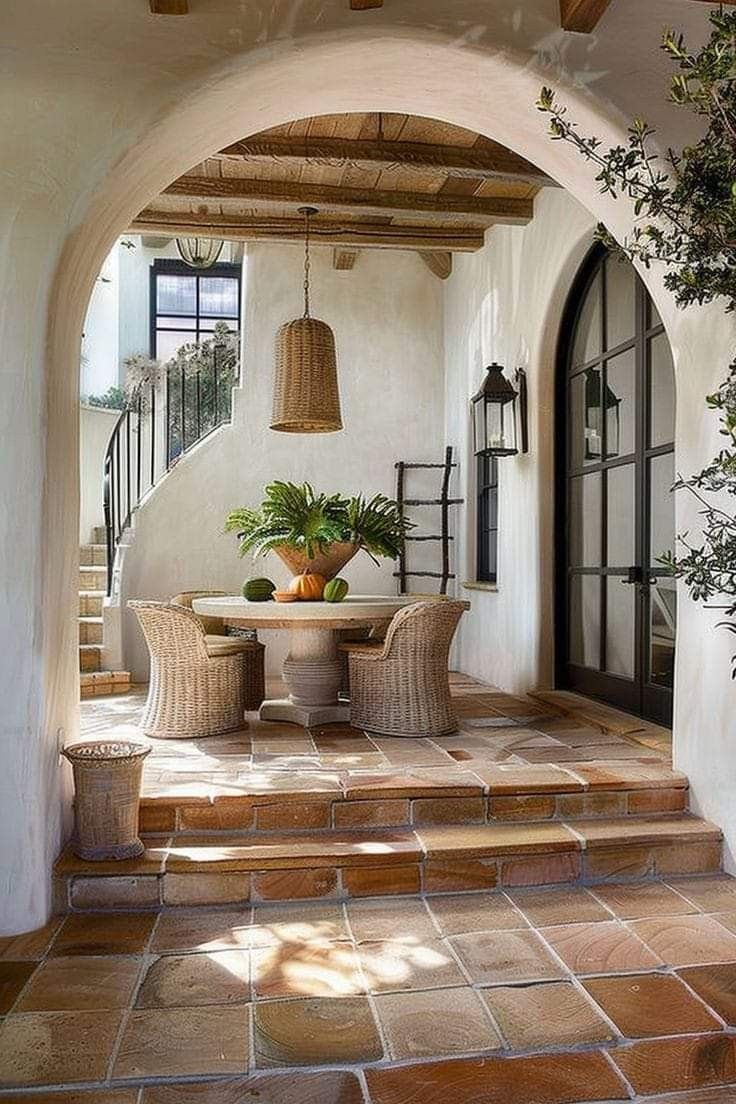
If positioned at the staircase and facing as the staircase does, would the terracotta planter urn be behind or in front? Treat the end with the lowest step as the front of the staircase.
in front

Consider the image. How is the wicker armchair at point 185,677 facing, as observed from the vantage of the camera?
facing away from the viewer and to the right of the viewer

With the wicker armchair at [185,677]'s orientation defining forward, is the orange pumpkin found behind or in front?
in front

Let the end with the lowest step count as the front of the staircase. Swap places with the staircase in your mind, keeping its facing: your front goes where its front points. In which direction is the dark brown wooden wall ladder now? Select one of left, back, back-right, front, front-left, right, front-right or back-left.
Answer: left

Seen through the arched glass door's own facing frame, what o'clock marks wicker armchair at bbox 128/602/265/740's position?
The wicker armchair is roughly at 1 o'clock from the arched glass door.

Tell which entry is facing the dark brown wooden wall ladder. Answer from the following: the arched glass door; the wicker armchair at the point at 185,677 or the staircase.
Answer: the wicker armchair

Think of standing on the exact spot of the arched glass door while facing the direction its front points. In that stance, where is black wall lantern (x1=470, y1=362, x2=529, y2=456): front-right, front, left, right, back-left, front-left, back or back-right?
right

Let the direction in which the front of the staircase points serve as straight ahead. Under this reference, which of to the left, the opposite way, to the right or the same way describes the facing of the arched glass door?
to the right

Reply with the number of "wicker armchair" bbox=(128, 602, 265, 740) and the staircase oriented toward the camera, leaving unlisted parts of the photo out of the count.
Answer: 1

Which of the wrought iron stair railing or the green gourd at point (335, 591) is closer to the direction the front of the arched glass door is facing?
the green gourd

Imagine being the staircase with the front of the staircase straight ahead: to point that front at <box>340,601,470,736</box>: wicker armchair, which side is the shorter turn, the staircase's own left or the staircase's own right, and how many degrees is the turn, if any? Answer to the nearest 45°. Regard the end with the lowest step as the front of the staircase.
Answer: approximately 45° to the staircase's own left

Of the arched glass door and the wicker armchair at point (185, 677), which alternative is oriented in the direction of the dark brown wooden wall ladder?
the wicker armchair

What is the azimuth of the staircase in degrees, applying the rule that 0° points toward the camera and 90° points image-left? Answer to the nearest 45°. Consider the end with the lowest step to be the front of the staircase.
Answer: approximately 0°

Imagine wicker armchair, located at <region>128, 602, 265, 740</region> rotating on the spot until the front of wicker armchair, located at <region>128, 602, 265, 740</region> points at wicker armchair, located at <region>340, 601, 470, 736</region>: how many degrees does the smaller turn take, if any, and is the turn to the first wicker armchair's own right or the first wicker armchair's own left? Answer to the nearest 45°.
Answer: approximately 45° to the first wicker armchair's own right
